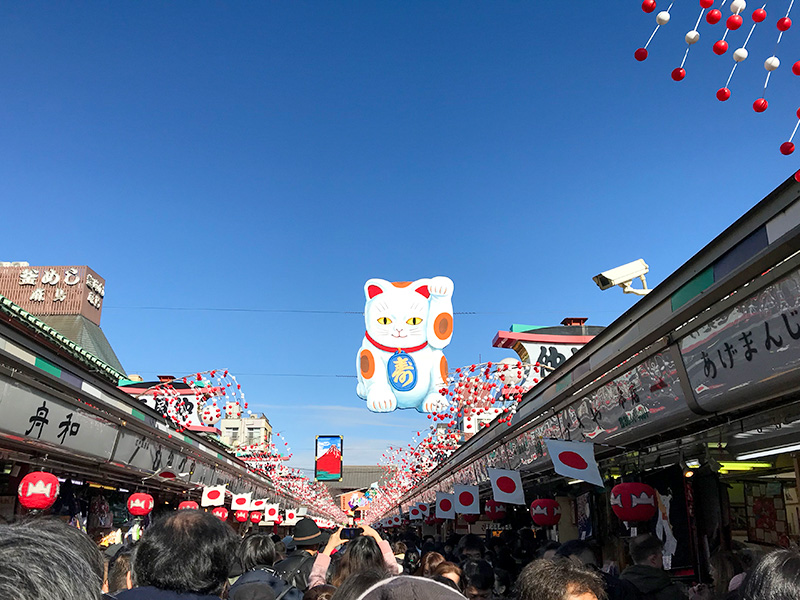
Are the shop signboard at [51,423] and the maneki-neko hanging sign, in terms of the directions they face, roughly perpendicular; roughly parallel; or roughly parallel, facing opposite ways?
roughly perpendicular

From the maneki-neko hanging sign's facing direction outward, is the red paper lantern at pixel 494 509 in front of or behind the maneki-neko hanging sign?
in front

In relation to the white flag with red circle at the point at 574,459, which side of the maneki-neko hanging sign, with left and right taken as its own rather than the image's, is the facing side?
front

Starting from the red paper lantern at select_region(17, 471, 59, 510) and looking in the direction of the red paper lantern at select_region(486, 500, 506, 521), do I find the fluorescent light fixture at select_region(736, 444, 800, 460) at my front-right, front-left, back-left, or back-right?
front-right

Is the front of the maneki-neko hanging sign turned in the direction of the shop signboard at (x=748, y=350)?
yes

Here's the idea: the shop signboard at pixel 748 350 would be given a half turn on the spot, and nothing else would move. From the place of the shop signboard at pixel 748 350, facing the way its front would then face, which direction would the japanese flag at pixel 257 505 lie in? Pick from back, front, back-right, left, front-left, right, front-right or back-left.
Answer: left

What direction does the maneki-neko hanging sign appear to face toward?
toward the camera

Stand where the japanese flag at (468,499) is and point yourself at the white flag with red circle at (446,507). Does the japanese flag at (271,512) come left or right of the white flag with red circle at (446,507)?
left

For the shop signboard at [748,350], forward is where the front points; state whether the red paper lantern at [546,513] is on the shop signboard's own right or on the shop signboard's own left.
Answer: on the shop signboard's own right

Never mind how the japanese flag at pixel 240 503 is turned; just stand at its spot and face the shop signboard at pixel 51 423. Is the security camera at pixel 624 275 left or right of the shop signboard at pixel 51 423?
left

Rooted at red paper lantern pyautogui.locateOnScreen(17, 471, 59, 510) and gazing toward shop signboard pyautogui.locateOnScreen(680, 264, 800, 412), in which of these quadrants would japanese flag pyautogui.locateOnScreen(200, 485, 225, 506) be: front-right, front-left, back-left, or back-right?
back-left

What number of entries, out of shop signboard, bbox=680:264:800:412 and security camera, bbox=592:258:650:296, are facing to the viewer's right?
0

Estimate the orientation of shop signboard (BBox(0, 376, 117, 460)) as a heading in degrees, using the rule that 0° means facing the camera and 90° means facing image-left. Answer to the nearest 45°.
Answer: approximately 315°

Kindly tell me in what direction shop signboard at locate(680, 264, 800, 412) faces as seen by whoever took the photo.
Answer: facing the viewer and to the left of the viewer

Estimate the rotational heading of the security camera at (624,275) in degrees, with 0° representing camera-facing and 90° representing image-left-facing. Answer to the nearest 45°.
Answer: approximately 45°
